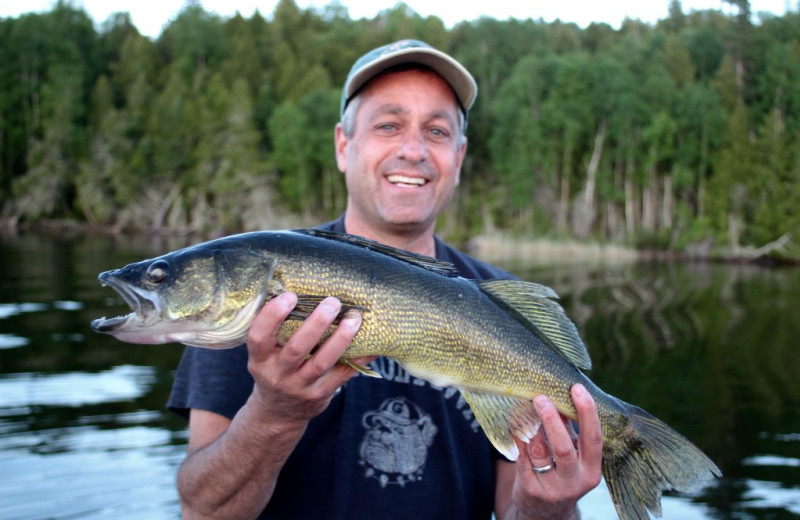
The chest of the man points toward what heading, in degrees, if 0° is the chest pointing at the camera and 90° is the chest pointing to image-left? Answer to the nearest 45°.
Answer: approximately 0°

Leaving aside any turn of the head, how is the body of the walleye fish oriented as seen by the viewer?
to the viewer's left
